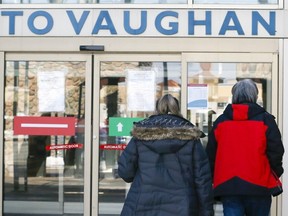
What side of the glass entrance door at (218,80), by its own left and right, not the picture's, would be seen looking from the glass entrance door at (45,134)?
right

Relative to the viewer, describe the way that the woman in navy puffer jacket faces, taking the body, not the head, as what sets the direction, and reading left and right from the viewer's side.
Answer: facing away from the viewer

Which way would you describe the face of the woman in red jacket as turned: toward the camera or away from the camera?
away from the camera

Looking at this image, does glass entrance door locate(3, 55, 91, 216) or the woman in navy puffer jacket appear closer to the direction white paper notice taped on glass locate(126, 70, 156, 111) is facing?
the woman in navy puffer jacket

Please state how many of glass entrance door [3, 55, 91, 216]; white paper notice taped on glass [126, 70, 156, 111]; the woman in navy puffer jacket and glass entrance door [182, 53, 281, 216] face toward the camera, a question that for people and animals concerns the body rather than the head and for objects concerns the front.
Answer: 3

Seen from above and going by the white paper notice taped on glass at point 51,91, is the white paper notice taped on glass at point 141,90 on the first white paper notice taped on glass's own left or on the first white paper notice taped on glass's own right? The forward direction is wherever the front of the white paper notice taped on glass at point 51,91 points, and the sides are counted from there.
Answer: on the first white paper notice taped on glass's own left

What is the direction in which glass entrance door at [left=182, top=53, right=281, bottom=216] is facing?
toward the camera

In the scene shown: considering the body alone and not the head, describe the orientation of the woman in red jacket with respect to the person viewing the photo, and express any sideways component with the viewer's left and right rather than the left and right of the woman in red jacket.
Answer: facing away from the viewer

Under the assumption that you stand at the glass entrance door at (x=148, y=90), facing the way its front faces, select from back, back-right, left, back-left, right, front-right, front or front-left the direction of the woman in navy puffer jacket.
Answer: front

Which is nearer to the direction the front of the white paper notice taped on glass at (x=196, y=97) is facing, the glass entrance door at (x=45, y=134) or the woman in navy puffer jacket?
the woman in navy puffer jacket

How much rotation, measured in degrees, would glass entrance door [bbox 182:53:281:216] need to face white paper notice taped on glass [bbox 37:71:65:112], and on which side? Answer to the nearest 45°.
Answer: approximately 90° to its right

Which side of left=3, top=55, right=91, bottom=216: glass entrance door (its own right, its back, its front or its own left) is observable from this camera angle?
front

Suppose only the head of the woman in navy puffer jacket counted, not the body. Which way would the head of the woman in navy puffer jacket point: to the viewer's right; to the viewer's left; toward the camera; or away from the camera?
away from the camera

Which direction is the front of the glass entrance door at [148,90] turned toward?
toward the camera

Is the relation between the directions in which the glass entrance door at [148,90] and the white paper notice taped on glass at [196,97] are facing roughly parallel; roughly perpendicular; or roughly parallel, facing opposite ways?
roughly parallel

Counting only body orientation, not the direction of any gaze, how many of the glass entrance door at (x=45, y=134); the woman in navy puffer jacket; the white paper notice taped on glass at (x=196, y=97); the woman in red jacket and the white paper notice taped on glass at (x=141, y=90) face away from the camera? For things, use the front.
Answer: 2

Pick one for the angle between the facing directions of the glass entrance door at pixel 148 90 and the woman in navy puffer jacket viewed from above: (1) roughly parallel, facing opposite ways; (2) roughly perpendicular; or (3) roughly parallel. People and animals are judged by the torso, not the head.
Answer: roughly parallel, facing opposite ways

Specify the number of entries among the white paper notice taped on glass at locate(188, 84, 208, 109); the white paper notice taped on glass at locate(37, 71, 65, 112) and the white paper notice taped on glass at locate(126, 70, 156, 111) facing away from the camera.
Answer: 0

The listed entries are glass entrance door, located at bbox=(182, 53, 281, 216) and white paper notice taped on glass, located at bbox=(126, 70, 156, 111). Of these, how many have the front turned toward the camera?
2
